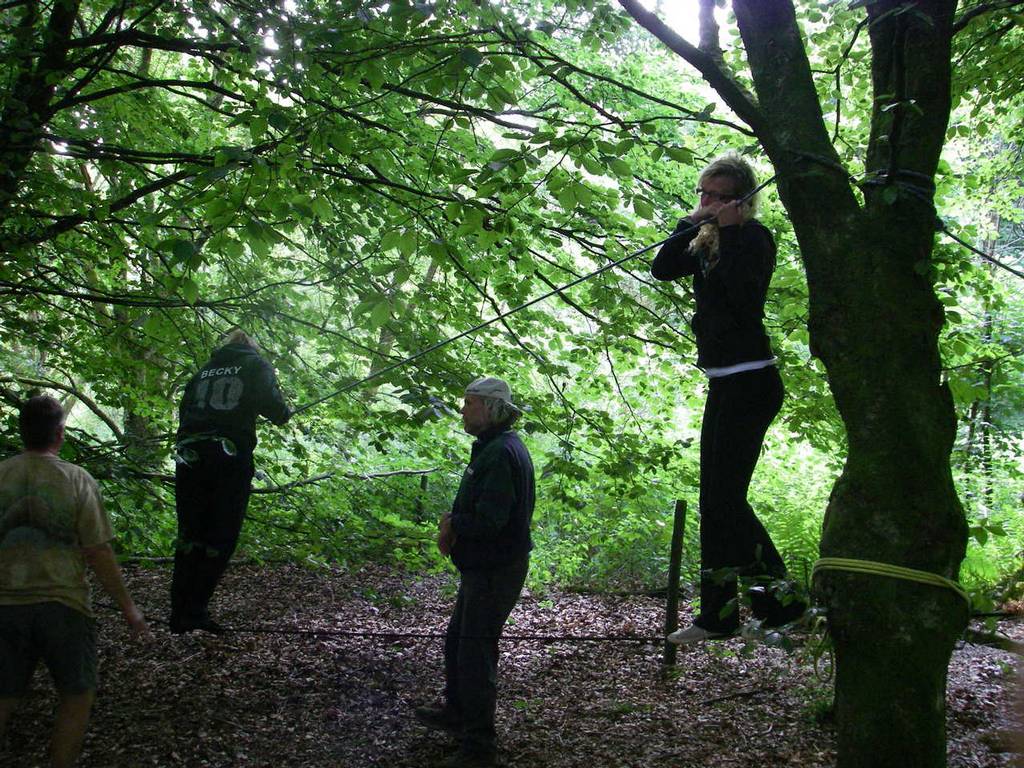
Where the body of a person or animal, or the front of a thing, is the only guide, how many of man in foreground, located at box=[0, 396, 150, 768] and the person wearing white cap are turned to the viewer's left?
1

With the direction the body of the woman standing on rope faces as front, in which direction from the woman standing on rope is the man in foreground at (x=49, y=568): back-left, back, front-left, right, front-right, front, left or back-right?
front-right

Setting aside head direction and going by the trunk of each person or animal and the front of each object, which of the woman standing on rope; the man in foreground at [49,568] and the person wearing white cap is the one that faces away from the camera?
the man in foreground

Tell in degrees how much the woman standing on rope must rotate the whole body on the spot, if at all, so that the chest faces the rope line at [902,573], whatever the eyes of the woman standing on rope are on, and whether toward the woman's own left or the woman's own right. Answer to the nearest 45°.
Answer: approximately 90° to the woman's own left

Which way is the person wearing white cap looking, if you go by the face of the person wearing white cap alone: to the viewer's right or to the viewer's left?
to the viewer's left

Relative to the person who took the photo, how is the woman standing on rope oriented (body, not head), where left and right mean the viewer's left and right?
facing the viewer and to the left of the viewer

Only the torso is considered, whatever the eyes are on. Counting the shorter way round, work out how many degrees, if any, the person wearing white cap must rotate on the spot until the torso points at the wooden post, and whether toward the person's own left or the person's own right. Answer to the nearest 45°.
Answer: approximately 135° to the person's own right

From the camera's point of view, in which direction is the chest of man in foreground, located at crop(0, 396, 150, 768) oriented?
away from the camera

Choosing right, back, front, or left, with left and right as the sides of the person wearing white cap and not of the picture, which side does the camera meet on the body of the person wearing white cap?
left

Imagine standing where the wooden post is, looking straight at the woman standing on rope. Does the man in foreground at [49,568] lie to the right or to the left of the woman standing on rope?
right

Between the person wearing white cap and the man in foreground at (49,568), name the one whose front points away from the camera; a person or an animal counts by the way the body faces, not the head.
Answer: the man in foreground
